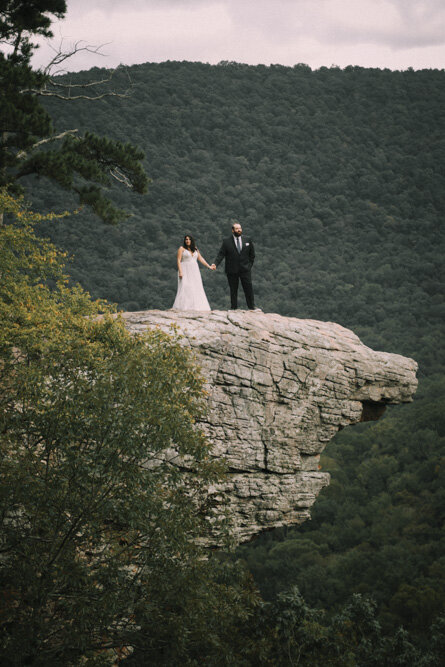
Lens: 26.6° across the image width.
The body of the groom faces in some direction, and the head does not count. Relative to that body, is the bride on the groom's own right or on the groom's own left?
on the groom's own right

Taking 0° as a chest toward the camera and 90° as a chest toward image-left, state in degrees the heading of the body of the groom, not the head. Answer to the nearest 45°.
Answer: approximately 0°

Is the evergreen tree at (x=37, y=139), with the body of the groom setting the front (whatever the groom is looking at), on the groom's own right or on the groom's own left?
on the groom's own right
